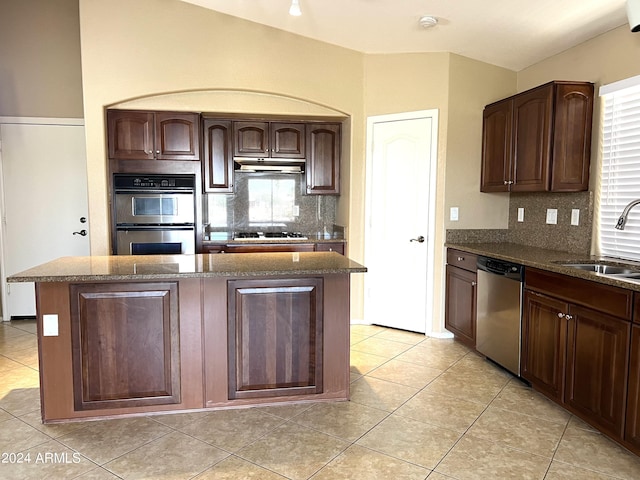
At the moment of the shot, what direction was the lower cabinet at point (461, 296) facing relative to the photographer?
facing the viewer and to the left of the viewer

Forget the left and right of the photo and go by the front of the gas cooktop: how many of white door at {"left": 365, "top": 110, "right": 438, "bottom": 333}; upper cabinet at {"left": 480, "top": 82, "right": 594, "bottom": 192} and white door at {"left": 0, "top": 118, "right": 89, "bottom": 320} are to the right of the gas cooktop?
1

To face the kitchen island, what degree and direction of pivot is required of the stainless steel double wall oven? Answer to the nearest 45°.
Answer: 0° — it already faces it

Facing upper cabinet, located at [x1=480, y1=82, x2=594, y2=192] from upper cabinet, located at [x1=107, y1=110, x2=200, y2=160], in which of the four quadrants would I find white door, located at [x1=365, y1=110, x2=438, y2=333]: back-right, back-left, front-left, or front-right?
front-left

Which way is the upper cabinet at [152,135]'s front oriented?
toward the camera

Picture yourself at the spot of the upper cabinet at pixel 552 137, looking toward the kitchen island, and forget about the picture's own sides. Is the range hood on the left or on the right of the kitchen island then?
right

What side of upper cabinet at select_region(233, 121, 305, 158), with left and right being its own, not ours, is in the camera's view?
front

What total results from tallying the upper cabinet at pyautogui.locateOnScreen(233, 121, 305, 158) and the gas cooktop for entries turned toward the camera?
2

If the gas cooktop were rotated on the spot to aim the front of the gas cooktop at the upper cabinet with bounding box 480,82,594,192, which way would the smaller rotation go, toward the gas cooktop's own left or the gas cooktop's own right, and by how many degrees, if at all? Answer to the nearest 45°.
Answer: approximately 45° to the gas cooktop's own left

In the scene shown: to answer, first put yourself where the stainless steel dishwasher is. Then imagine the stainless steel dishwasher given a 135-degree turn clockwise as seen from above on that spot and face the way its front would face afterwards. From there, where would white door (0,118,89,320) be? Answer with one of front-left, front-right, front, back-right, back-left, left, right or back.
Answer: left

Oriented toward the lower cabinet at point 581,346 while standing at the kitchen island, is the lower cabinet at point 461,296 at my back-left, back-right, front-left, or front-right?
front-left

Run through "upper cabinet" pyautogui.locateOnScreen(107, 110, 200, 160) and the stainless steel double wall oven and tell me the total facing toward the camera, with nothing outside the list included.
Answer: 2

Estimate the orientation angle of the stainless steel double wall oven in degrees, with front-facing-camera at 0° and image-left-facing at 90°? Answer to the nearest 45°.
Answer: approximately 0°

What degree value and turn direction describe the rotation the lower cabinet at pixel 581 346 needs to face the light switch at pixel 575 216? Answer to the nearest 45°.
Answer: approximately 135° to its right

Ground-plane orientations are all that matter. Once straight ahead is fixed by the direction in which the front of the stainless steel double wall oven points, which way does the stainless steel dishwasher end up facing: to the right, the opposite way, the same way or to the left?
to the right

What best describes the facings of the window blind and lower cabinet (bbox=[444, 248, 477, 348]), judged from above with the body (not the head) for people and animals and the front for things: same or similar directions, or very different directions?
same or similar directions

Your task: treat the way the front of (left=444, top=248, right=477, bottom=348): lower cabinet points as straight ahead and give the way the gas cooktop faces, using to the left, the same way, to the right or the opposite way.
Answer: to the left

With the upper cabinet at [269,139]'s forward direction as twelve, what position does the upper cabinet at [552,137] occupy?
the upper cabinet at [552,137] is roughly at 10 o'clock from the upper cabinet at [269,139].
